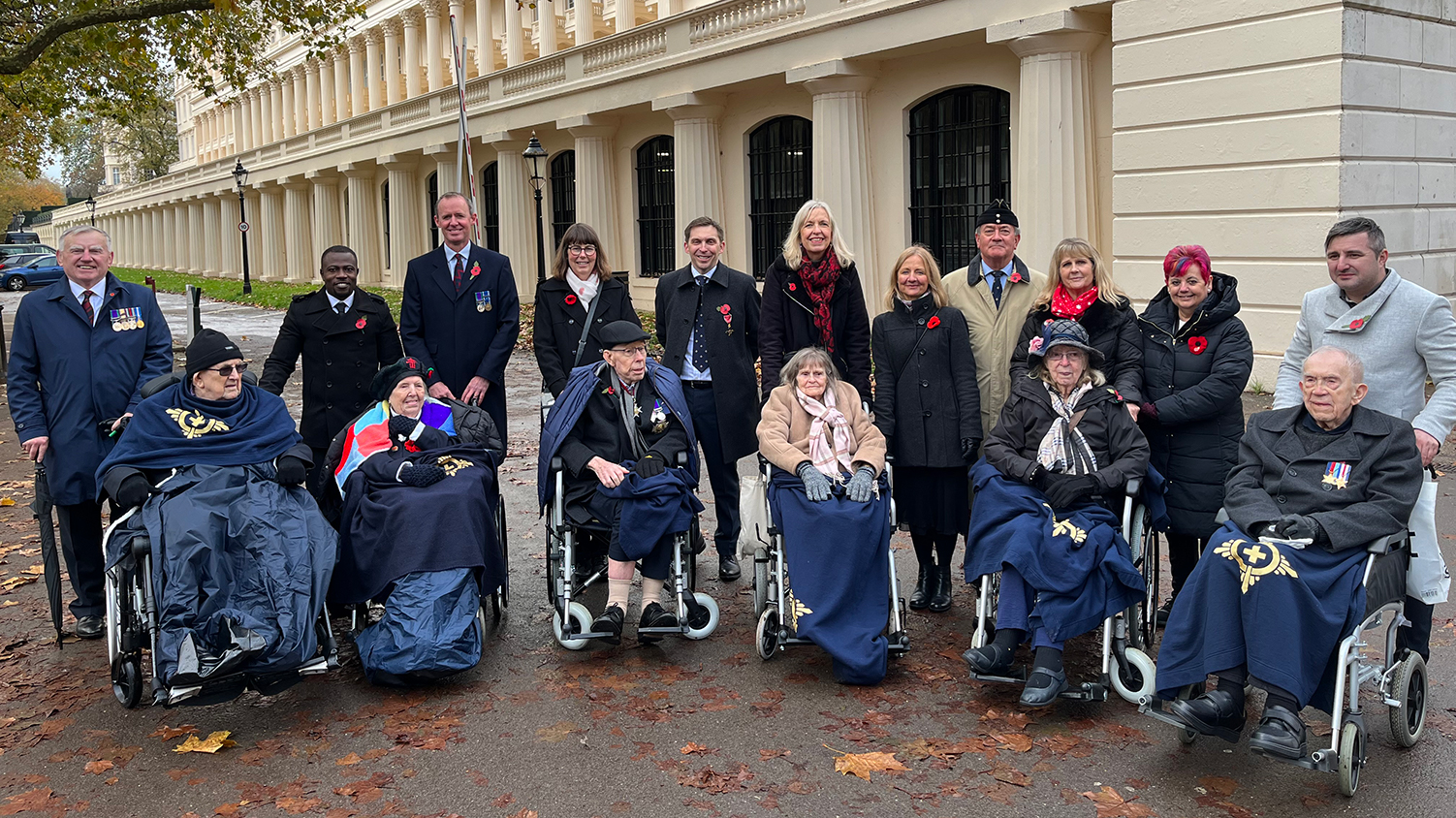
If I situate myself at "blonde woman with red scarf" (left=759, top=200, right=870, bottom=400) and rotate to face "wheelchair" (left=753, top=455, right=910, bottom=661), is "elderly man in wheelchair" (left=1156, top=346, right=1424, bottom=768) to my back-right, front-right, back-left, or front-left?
front-left

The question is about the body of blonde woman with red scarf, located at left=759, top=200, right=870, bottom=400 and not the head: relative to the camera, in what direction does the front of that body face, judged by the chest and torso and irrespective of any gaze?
toward the camera

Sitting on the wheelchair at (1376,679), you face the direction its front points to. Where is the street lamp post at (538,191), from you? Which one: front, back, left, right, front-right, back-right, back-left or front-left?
right

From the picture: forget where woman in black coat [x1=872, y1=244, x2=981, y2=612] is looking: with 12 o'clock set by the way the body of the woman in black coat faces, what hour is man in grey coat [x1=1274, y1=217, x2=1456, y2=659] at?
The man in grey coat is roughly at 10 o'clock from the woman in black coat.

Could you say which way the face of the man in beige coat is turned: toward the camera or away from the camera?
toward the camera

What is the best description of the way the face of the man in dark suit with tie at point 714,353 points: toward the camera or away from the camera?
toward the camera

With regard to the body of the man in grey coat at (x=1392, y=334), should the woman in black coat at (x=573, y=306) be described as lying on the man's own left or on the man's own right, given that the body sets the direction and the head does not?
on the man's own right

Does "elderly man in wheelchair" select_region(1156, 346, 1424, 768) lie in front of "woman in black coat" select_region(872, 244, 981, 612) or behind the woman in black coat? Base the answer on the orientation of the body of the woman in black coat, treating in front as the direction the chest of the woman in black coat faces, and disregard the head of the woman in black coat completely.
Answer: in front

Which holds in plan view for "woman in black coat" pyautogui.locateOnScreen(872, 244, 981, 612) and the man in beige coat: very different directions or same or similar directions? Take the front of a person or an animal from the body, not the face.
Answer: same or similar directions

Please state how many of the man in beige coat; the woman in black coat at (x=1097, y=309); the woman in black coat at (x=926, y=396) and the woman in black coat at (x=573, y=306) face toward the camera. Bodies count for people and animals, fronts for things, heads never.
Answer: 4

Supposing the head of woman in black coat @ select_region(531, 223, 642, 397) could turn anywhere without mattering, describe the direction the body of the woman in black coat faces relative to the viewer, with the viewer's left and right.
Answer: facing the viewer

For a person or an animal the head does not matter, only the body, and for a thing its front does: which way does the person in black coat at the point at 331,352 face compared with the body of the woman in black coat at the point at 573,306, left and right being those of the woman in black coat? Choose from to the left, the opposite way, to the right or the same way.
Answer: the same way

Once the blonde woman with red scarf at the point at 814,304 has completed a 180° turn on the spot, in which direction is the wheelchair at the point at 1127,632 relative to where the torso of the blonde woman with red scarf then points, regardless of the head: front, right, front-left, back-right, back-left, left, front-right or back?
back-right

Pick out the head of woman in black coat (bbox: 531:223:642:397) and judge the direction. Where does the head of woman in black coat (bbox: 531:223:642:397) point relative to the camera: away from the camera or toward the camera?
toward the camera

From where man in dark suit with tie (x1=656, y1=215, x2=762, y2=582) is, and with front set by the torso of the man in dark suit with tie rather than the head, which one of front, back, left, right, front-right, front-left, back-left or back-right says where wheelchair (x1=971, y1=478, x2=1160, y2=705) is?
front-left

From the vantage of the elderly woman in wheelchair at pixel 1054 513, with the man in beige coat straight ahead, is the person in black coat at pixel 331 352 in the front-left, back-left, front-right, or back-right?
front-left

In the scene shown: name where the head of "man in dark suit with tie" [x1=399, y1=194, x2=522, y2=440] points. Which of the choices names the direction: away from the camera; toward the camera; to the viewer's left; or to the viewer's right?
toward the camera

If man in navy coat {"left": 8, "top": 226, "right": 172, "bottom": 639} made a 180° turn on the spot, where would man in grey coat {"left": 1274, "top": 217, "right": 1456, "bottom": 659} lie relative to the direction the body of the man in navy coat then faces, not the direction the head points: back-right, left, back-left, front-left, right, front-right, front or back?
back-right

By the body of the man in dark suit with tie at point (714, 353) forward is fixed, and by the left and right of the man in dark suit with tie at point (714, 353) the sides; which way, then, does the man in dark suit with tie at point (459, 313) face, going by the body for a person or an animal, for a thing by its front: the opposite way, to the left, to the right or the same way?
the same way

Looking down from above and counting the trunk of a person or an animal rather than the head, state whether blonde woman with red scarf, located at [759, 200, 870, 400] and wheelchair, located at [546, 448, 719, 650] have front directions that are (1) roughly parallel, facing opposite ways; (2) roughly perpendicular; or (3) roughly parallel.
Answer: roughly parallel
